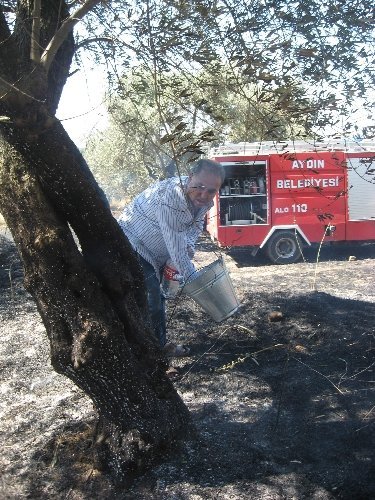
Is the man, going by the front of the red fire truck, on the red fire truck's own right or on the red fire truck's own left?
on the red fire truck's own right

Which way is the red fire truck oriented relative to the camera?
to the viewer's right

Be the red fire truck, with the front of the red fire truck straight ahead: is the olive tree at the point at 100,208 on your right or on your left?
on your right
